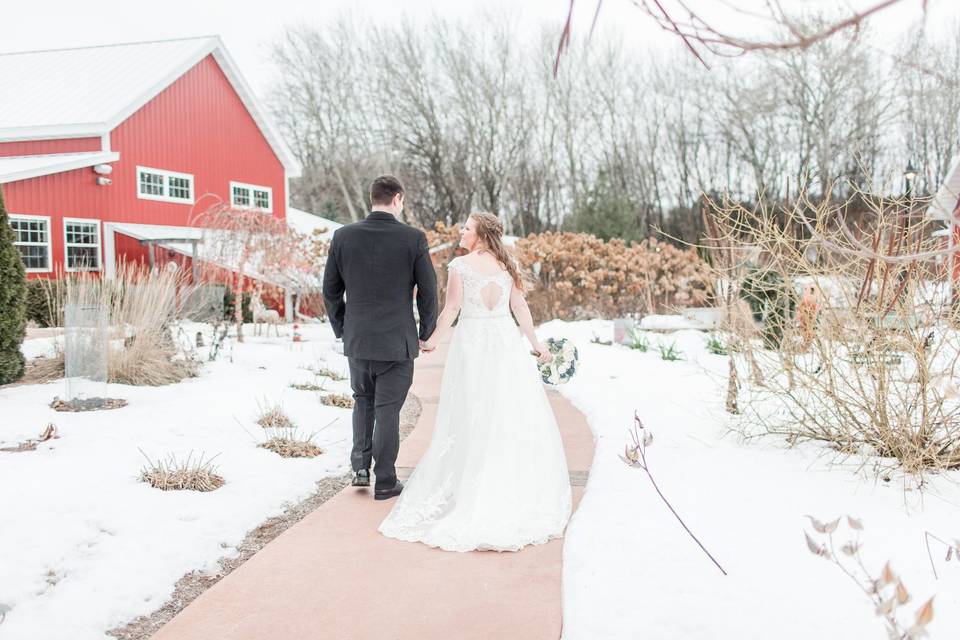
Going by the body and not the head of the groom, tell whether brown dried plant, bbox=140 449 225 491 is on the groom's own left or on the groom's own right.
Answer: on the groom's own left

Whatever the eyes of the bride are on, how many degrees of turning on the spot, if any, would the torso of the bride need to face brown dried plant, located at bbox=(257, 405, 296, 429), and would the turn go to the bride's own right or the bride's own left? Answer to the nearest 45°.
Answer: approximately 45° to the bride's own left

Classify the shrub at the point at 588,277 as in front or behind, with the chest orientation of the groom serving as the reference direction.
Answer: in front

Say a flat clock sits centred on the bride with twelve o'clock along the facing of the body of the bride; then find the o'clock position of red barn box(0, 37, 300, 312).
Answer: The red barn is roughly at 11 o'clock from the bride.

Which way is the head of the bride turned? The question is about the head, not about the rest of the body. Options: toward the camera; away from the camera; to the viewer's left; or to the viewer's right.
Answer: to the viewer's left

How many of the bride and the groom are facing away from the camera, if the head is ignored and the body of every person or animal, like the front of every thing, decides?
2

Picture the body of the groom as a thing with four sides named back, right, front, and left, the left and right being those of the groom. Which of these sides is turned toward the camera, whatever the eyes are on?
back

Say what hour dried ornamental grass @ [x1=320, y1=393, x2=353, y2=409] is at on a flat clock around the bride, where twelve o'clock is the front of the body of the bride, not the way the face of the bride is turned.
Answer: The dried ornamental grass is roughly at 11 o'clock from the bride.

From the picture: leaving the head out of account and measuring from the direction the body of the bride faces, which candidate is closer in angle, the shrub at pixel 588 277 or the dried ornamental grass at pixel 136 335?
the shrub

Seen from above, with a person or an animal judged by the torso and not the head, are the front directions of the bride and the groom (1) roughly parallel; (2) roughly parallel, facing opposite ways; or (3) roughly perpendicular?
roughly parallel

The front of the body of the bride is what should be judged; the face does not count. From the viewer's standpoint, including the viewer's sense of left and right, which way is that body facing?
facing away from the viewer

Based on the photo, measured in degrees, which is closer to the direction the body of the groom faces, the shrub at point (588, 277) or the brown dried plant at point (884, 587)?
the shrub

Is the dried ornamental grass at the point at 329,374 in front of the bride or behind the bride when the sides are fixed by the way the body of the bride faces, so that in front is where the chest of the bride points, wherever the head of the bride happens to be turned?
in front

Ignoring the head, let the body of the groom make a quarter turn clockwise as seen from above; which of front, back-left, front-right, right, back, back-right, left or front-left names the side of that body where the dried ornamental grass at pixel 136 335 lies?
back-left

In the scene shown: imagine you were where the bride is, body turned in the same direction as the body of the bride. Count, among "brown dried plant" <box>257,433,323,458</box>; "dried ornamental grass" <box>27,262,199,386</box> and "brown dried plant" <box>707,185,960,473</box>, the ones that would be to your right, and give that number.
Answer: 1

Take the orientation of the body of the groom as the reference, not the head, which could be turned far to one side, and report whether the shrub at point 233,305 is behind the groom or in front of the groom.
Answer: in front
